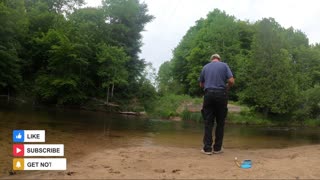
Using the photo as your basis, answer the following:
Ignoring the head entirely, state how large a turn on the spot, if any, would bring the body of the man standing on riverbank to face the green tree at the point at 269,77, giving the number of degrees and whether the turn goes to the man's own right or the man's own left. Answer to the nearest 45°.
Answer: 0° — they already face it

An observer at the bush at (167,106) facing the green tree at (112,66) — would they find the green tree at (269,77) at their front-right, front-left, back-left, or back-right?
back-right

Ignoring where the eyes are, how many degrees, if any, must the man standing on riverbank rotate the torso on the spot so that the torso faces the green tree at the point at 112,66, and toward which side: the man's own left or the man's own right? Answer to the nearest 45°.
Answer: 0° — they already face it

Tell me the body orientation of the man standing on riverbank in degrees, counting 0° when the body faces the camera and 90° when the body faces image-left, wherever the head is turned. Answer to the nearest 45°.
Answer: approximately 180°
